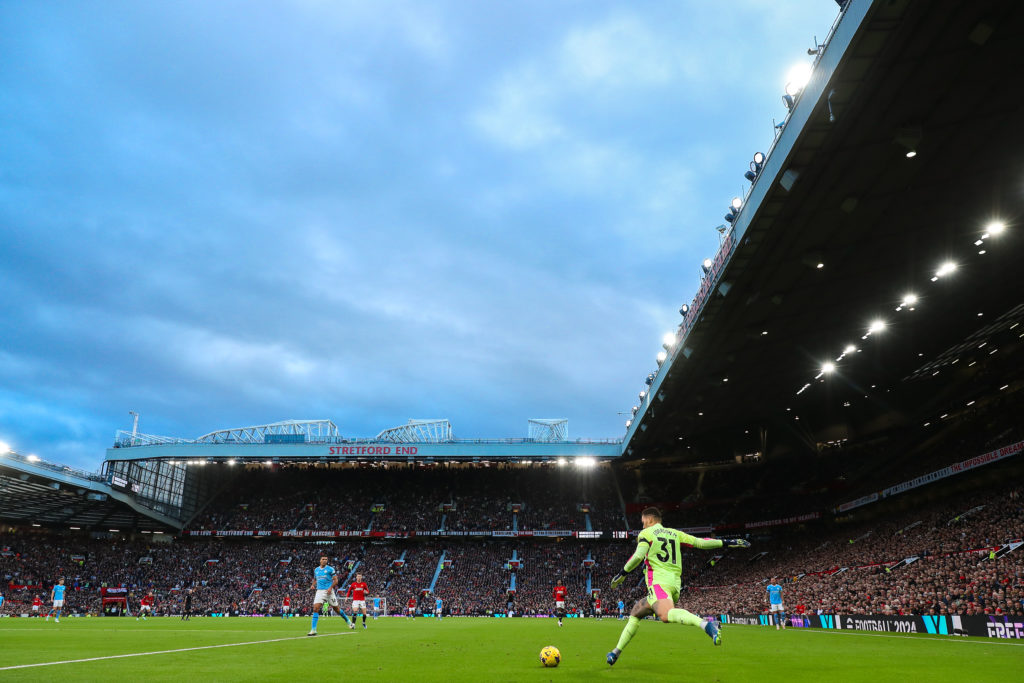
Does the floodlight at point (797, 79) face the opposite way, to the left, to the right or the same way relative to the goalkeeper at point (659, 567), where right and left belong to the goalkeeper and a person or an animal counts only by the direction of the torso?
to the left

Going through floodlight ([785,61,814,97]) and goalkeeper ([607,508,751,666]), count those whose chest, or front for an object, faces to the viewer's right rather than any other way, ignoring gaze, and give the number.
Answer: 0

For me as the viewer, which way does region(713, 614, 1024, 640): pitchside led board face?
facing the viewer and to the left of the viewer

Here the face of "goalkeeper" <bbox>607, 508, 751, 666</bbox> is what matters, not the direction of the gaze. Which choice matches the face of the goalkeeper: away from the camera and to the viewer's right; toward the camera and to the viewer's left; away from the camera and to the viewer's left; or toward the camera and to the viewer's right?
away from the camera and to the viewer's left

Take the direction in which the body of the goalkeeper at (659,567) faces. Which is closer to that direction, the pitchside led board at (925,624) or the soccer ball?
the soccer ball

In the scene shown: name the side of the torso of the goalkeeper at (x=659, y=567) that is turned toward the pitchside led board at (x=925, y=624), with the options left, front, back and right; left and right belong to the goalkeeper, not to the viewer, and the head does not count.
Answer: right

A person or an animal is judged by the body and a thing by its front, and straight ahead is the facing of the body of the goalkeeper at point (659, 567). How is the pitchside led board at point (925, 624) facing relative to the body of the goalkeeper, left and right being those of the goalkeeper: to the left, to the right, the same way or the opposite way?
to the left

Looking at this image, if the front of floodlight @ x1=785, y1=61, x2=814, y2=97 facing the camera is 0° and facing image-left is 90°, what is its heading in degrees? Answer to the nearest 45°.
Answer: approximately 45°
